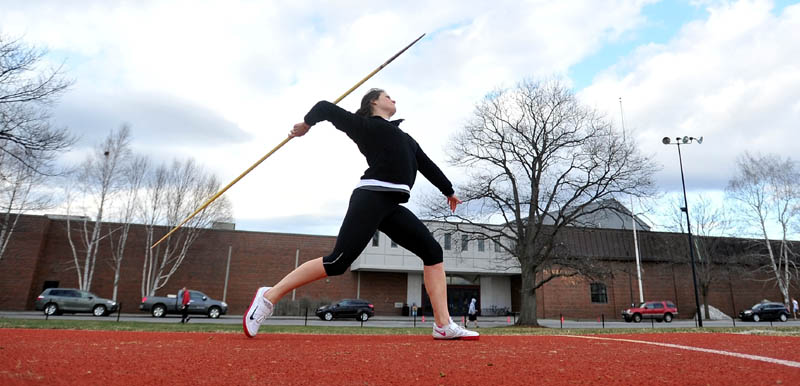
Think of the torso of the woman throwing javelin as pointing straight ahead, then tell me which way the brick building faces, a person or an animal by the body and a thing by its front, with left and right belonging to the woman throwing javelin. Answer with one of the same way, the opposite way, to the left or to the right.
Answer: to the right

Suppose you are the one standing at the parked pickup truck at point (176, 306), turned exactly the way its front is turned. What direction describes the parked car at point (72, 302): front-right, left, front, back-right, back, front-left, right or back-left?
back

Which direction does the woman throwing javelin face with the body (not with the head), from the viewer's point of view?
to the viewer's right

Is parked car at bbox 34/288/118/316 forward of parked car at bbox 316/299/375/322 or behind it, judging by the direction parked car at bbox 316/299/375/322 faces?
forward

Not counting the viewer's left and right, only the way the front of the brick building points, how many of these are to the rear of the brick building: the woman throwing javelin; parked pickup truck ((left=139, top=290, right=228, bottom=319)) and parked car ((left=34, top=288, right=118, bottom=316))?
0

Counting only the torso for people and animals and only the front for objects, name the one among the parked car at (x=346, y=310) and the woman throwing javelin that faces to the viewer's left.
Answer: the parked car

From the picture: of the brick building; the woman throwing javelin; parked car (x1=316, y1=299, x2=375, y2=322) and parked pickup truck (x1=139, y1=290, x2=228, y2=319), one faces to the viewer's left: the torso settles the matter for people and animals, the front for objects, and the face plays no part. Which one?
parked car (x1=316, y1=299, x2=375, y2=322)

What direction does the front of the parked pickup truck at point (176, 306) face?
to the viewer's right

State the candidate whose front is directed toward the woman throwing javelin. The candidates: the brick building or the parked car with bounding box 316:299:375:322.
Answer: the brick building

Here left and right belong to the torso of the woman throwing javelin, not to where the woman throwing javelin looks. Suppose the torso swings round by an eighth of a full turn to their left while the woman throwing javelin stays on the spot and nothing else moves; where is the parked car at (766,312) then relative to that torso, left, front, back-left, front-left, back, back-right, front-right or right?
front

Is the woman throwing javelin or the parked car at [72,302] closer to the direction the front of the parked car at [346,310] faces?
the parked car

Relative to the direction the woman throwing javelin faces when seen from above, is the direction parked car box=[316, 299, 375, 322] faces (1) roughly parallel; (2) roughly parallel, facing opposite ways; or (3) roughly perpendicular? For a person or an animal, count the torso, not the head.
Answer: roughly parallel, facing opposite ways

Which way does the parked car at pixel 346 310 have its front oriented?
to the viewer's left

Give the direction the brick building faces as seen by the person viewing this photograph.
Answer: facing the viewer

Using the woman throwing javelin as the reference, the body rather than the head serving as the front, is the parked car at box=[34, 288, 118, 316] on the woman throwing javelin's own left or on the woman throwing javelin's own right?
on the woman throwing javelin's own left
